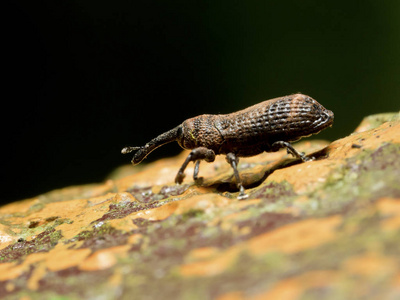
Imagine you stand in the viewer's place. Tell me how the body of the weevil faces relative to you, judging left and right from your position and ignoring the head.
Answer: facing to the left of the viewer
